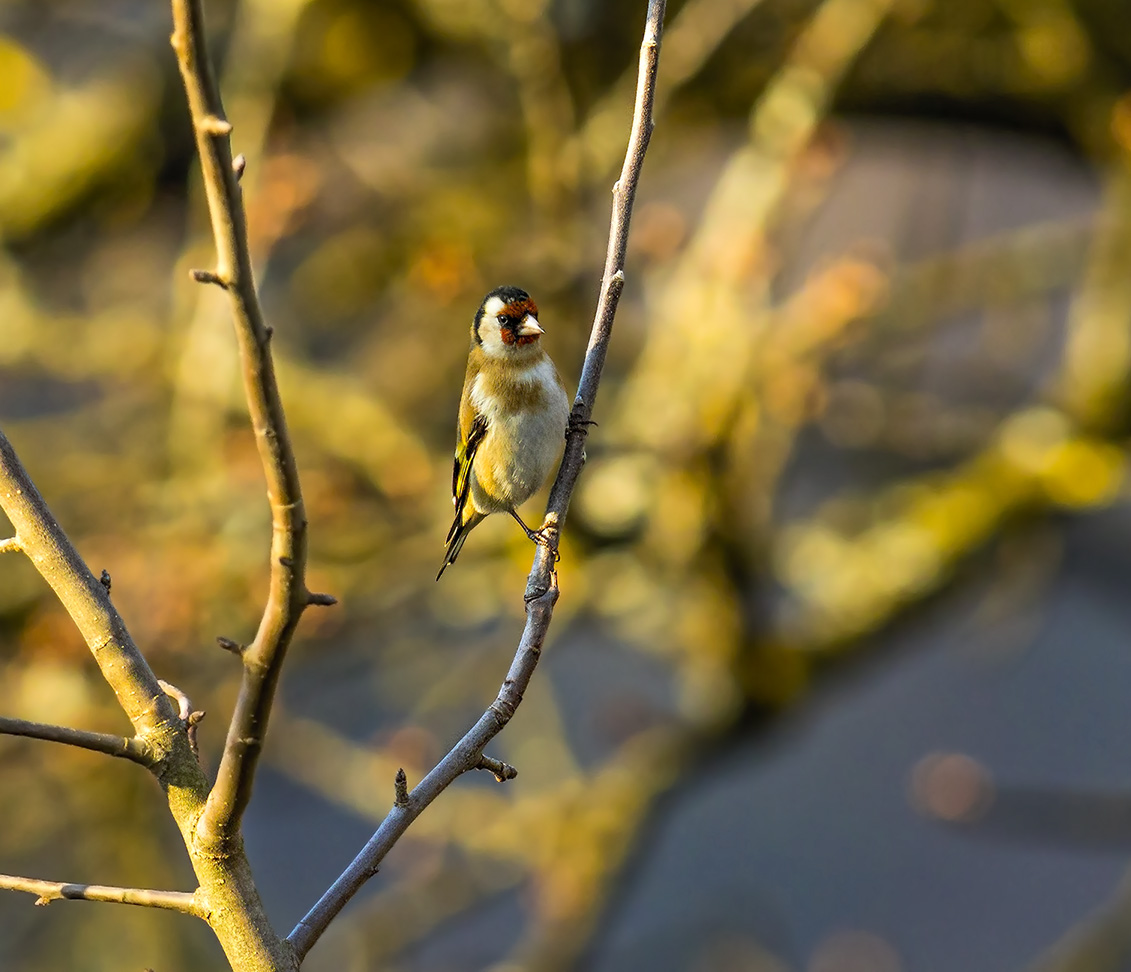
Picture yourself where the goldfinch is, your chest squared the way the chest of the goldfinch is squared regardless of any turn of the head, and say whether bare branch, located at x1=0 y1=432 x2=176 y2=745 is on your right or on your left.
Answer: on your right

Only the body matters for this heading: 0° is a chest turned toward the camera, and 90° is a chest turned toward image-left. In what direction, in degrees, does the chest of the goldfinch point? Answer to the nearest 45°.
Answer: approximately 315°

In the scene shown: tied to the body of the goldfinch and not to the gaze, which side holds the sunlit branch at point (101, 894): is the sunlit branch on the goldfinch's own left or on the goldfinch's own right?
on the goldfinch's own right
